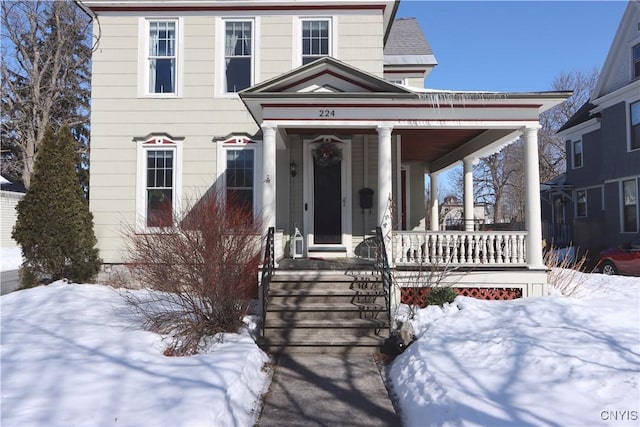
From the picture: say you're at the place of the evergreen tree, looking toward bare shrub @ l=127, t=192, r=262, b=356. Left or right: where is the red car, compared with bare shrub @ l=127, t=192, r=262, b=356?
left

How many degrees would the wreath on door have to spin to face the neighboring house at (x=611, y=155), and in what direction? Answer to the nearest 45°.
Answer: approximately 135° to its left

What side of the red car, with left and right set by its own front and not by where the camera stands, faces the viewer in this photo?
left

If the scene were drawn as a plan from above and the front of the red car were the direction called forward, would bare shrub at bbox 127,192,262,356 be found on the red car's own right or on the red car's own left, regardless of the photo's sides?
on the red car's own left

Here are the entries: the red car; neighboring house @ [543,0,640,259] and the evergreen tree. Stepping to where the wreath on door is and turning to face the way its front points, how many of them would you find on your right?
1

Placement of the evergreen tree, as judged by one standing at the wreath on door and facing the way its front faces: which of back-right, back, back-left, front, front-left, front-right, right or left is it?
right

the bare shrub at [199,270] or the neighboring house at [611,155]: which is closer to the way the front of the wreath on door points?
the bare shrub

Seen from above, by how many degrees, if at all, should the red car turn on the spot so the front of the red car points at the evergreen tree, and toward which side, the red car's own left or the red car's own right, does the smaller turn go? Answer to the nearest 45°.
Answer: approximately 45° to the red car's own left

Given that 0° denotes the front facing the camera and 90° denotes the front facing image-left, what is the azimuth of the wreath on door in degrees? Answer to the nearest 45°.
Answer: approximately 0°

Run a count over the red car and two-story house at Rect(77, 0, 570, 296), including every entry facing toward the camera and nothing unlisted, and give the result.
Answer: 1

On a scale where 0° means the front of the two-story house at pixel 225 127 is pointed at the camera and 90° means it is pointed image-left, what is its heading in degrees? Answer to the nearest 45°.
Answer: approximately 0°

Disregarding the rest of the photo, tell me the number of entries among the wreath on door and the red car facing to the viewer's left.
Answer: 1

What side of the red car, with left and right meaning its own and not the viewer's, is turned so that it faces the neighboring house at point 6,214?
front

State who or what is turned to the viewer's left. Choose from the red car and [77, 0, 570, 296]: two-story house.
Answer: the red car

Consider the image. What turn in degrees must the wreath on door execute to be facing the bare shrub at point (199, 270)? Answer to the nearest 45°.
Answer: approximately 45° to its right

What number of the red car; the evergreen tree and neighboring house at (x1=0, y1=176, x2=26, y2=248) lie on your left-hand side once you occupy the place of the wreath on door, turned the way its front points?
1
